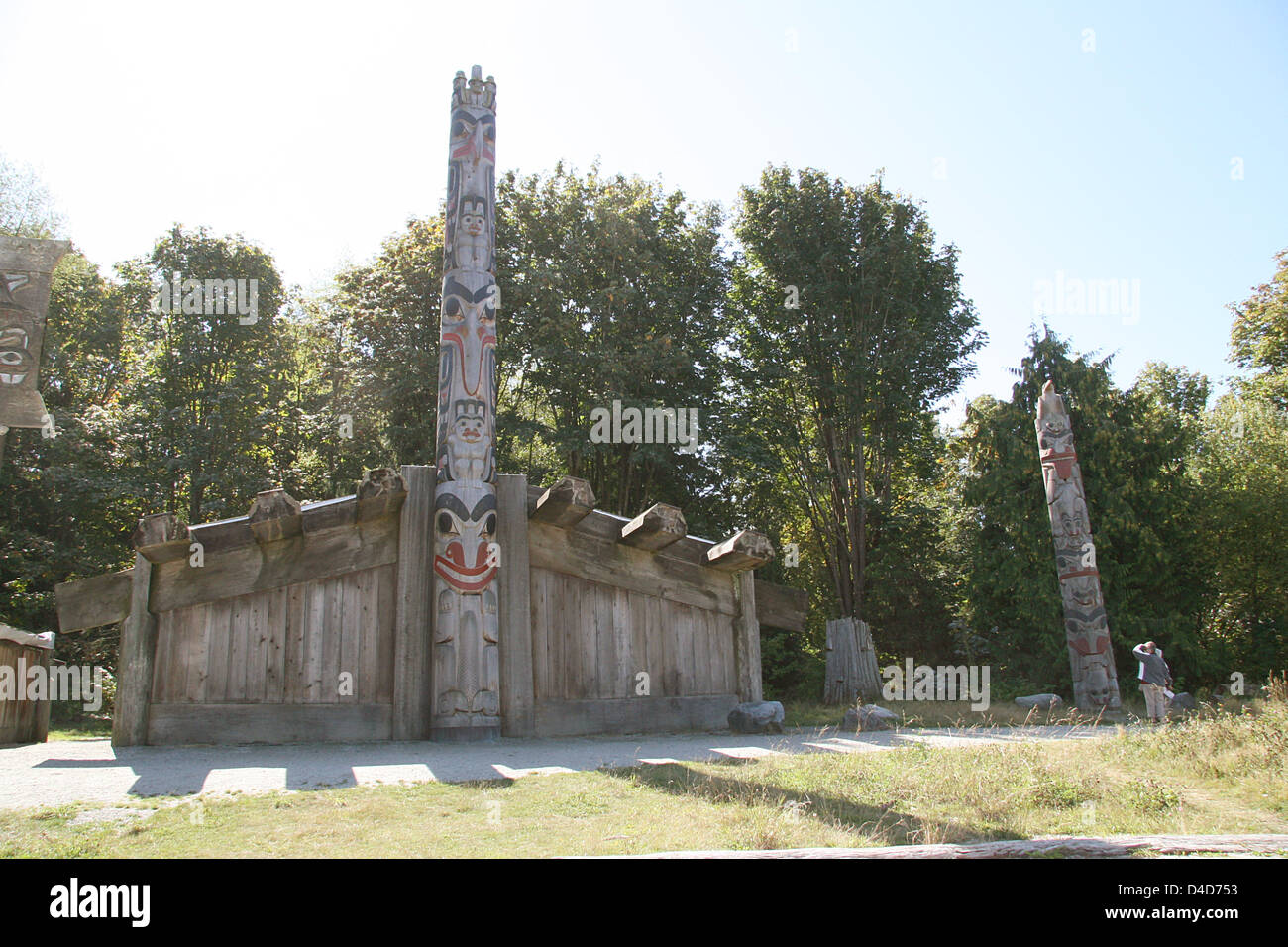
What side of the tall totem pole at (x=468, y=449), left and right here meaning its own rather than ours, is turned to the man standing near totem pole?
left

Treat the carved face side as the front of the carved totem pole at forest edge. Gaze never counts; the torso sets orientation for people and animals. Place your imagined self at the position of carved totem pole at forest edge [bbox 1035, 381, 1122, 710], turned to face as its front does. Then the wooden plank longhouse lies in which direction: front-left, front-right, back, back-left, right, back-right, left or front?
front-right

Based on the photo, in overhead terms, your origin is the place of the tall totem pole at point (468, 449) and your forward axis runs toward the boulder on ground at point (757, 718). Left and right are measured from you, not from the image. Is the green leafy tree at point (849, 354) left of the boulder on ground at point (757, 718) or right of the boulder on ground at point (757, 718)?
left

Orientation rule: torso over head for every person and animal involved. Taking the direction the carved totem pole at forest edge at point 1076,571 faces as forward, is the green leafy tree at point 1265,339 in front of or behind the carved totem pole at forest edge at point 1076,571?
behind

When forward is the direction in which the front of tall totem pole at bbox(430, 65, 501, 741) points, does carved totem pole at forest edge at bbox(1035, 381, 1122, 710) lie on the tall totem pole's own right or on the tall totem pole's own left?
on the tall totem pole's own left

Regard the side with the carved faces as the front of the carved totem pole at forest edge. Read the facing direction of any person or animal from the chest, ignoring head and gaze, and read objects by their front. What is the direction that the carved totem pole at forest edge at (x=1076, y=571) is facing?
toward the camera

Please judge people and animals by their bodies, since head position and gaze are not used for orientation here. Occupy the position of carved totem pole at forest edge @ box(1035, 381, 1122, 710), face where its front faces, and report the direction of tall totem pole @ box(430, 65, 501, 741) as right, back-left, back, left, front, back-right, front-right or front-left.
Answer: front-right

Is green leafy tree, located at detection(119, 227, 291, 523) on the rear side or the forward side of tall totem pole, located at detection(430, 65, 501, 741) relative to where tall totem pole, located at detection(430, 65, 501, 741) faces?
on the rear side

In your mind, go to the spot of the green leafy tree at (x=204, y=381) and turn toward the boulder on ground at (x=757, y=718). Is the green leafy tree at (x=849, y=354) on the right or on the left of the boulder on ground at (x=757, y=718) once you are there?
left

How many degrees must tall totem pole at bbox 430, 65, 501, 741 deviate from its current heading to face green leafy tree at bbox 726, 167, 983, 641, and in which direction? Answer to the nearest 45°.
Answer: approximately 135° to its left

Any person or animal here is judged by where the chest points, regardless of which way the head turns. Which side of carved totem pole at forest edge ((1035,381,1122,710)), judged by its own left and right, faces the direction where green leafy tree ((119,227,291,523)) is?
right

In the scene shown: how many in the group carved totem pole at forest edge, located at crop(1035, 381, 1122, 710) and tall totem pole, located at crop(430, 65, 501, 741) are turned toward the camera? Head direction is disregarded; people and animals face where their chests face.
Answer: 2

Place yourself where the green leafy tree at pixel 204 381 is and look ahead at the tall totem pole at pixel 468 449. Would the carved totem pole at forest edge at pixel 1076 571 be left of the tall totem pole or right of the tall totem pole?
left

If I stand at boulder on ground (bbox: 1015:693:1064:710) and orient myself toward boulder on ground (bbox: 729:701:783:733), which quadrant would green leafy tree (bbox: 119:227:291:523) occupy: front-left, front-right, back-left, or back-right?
front-right

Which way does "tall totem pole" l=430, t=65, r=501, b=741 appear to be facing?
toward the camera
